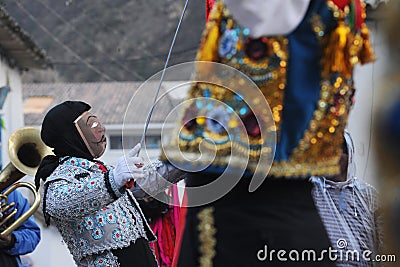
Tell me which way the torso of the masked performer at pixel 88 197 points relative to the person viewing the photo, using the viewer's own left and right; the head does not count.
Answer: facing to the right of the viewer

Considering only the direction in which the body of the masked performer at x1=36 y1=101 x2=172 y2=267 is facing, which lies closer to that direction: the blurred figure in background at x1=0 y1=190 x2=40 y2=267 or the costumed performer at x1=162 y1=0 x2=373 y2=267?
the costumed performer
